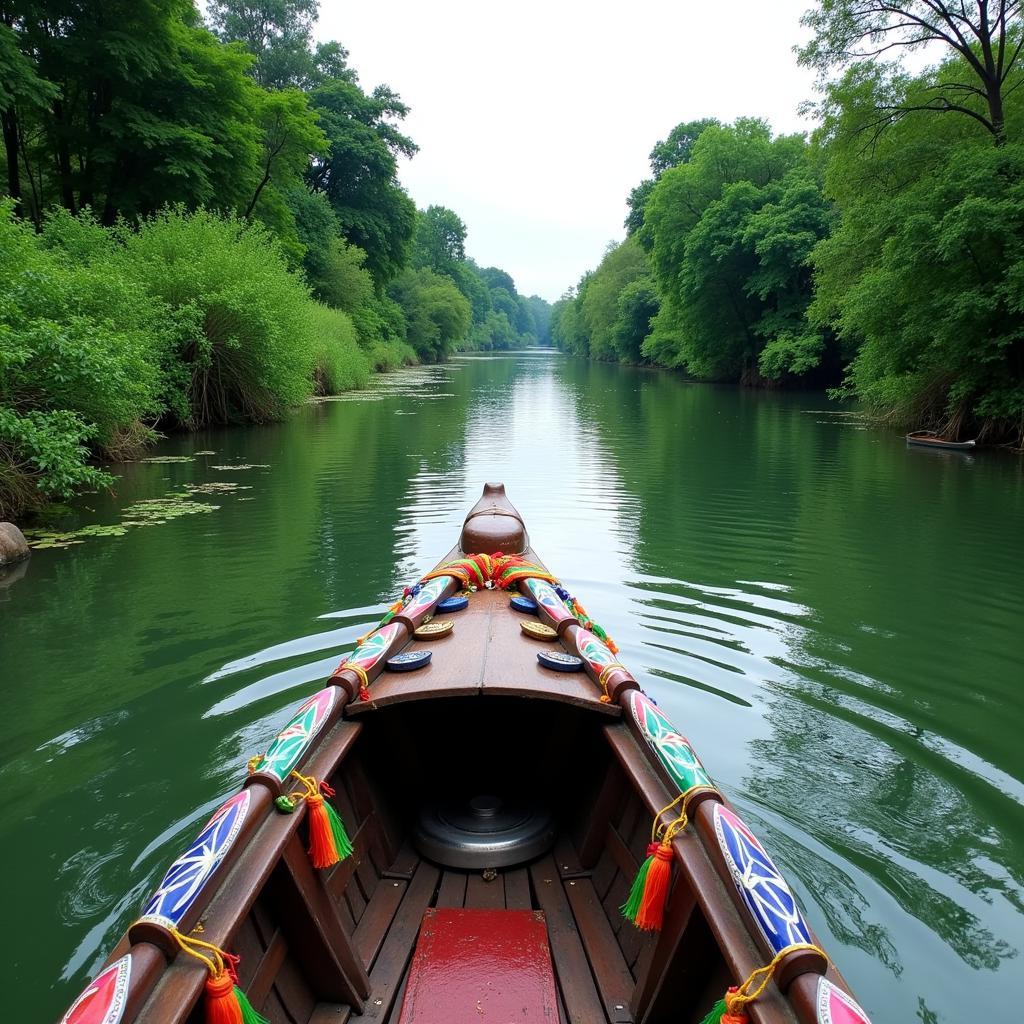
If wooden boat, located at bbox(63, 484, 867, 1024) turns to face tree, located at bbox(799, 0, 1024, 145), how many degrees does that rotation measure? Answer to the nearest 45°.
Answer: approximately 45° to its right

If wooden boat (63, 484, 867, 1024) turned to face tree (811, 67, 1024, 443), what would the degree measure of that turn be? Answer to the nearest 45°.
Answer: approximately 45° to its right

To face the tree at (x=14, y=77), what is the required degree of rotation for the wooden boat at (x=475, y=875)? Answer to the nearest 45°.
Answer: approximately 45° to its left

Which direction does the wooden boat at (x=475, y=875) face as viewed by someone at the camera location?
facing away from the viewer

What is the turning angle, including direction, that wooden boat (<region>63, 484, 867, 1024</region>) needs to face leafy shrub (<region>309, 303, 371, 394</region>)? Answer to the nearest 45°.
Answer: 0° — it already faces it

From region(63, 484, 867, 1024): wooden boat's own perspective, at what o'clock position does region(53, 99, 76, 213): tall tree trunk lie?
The tall tree trunk is roughly at 11 o'clock from the wooden boat.
